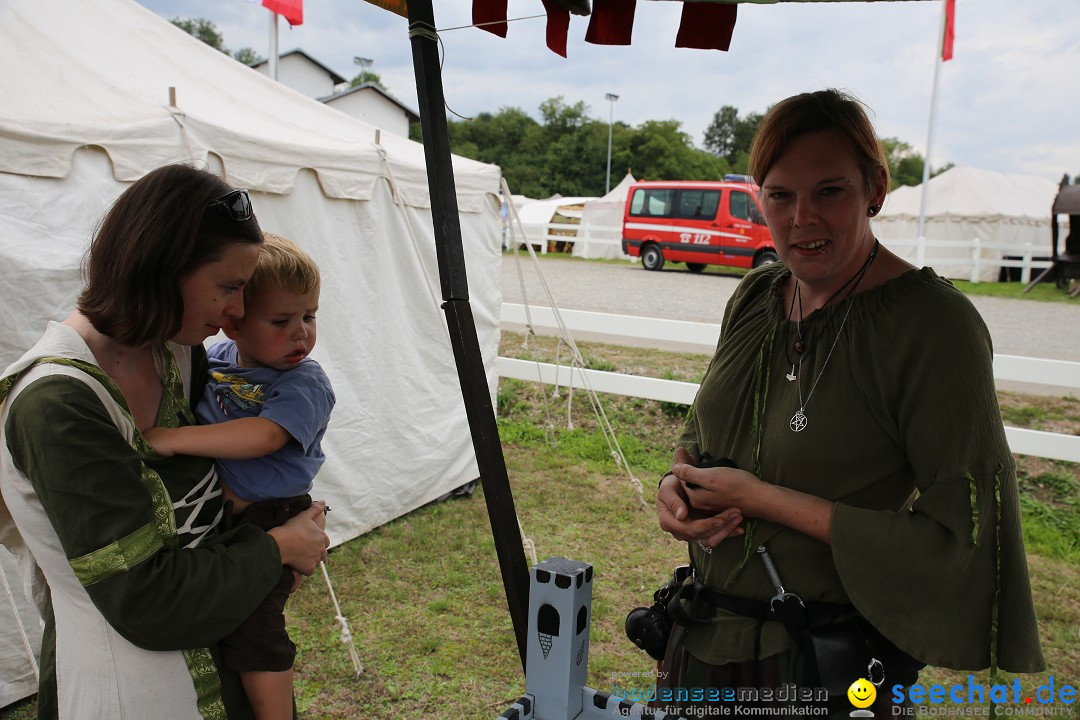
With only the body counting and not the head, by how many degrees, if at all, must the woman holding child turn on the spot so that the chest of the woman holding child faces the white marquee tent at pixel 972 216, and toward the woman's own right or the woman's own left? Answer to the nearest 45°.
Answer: approximately 90° to the woman's own left

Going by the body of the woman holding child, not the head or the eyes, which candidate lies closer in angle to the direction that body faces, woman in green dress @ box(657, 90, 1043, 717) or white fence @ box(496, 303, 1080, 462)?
the woman in green dress

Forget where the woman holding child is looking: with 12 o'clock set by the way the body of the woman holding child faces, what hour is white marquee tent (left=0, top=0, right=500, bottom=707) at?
The white marquee tent is roughly at 8 o'clock from the woman holding child.

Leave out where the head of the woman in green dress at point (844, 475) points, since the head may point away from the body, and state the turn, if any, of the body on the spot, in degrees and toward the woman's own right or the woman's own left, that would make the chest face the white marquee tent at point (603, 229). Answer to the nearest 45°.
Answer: approximately 135° to the woman's own right

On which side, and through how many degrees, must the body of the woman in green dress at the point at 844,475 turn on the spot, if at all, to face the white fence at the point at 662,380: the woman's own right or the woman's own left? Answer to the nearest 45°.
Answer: approximately 135° to the woman's own right

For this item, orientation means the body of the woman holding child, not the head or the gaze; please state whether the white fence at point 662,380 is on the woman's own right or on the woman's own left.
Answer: on the woman's own left

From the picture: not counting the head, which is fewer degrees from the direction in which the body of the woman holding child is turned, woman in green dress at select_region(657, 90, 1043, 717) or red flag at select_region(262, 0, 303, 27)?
the woman in green dress

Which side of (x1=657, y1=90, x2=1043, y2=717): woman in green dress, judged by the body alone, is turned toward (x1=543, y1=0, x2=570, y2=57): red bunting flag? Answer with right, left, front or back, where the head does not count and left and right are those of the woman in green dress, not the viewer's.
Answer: right

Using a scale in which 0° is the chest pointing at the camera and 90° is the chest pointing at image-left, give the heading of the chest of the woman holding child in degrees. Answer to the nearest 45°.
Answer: approximately 315°

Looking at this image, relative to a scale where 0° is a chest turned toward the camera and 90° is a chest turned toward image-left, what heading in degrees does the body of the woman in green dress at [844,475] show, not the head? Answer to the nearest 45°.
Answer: approximately 45°

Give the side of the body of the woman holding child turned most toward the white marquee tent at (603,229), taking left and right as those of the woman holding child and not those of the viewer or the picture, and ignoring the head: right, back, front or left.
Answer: left
